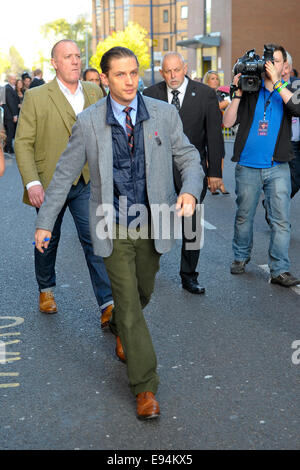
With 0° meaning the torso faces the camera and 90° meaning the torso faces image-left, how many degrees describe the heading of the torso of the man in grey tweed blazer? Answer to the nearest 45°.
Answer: approximately 0°

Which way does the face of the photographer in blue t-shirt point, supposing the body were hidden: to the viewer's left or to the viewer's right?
to the viewer's left

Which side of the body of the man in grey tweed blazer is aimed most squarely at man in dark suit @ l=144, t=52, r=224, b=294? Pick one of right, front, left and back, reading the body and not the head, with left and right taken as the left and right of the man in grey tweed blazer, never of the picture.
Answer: back

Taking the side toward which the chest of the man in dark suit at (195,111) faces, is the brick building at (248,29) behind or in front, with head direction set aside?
behind

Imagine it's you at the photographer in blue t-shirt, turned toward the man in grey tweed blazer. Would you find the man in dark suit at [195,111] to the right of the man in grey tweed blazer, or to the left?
right

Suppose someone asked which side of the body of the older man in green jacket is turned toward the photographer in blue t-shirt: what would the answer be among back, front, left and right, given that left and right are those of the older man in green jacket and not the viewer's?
left

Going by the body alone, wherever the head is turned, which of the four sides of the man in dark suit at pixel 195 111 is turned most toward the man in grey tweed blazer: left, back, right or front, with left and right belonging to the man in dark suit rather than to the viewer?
front

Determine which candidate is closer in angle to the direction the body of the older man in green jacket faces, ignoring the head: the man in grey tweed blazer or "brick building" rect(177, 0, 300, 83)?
the man in grey tweed blazer

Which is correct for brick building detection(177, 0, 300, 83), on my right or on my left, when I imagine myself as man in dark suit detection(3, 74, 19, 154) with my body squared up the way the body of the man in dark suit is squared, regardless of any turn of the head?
on my left

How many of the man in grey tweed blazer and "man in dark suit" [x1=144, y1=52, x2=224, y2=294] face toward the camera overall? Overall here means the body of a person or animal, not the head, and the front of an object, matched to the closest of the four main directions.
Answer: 2

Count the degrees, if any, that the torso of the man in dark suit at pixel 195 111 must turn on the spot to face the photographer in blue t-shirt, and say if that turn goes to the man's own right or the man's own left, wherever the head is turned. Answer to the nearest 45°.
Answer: approximately 90° to the man's own left
